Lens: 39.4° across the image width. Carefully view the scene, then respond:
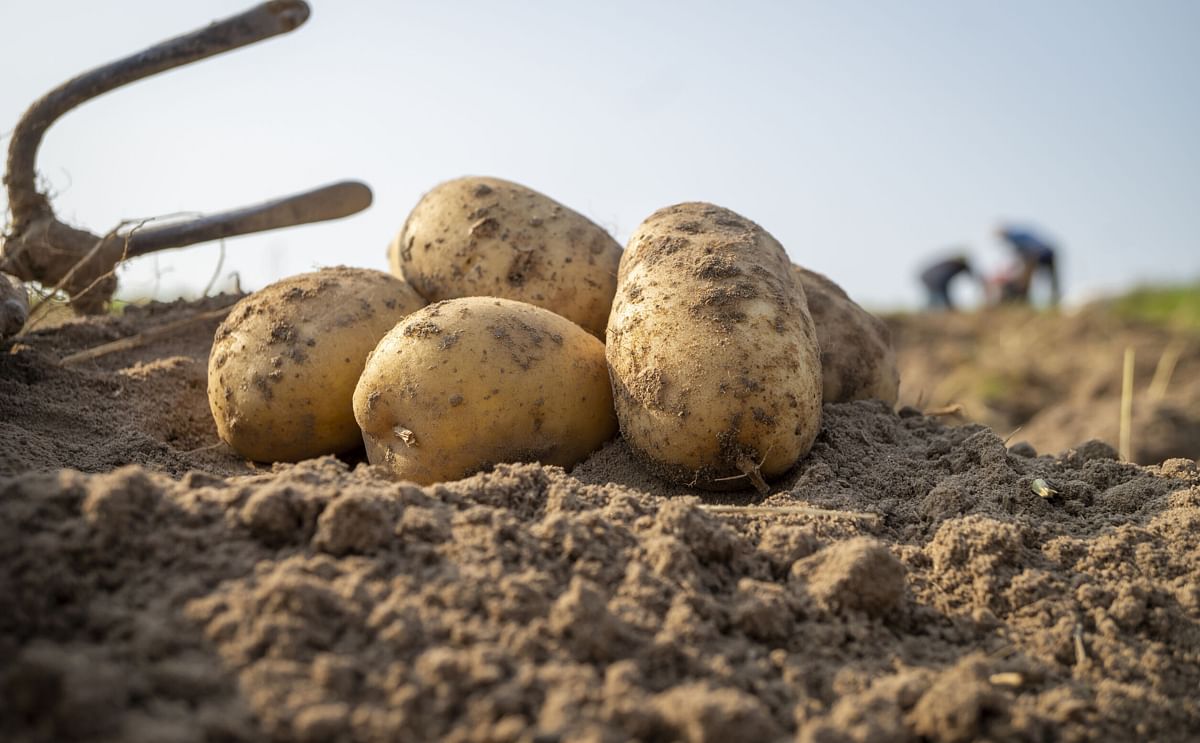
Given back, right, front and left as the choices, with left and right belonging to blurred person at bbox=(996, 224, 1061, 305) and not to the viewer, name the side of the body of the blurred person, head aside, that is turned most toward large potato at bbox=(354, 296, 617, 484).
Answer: left

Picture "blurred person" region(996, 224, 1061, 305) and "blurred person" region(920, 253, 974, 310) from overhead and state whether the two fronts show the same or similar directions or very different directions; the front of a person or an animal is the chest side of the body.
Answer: very different directions

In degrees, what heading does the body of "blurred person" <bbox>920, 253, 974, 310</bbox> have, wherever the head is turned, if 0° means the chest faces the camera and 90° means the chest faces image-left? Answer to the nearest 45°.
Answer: approximately 270°

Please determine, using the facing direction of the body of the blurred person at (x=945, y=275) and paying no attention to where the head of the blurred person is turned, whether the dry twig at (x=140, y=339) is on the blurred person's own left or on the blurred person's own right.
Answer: on the blurred person's own right

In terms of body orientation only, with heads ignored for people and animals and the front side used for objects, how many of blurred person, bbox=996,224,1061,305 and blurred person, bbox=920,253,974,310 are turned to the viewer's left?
1

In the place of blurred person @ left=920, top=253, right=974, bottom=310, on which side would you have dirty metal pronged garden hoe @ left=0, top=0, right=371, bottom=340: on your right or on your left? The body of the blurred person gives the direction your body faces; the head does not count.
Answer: on your right

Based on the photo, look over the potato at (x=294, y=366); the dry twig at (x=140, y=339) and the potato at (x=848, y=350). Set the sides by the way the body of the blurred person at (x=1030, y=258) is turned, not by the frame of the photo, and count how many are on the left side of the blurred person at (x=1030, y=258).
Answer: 3

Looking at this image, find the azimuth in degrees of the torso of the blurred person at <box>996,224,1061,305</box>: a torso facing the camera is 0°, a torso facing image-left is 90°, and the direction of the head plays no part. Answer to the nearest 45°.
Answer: approximately 90°
